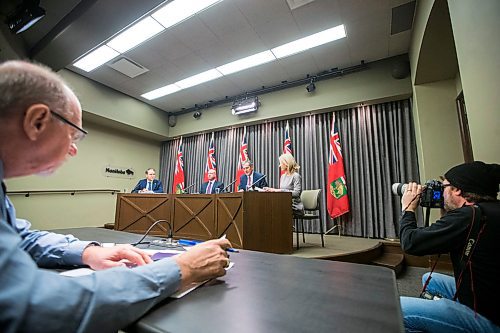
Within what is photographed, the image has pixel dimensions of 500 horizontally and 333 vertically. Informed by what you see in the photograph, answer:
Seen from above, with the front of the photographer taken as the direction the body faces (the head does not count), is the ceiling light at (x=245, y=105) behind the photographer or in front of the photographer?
in front

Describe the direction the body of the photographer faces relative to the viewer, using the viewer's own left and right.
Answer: facing to the left of the viewer

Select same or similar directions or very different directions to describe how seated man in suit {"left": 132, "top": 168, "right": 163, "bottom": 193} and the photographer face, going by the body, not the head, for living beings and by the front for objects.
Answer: very different directions

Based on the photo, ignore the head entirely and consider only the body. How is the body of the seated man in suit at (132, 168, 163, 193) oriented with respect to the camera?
toward the camera

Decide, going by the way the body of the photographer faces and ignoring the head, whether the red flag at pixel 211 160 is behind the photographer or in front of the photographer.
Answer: in front

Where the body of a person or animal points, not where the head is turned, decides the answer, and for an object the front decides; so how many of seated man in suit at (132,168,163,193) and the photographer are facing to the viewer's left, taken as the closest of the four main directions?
1

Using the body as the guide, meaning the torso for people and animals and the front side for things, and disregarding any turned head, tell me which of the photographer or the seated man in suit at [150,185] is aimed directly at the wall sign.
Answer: the photographer

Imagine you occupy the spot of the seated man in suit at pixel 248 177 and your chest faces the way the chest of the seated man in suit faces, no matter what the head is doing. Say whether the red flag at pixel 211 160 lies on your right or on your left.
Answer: on your right

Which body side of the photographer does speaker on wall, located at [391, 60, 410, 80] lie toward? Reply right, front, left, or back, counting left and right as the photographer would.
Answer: right

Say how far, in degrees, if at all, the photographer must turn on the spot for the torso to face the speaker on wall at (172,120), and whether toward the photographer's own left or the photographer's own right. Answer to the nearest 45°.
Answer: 0° — they already face it

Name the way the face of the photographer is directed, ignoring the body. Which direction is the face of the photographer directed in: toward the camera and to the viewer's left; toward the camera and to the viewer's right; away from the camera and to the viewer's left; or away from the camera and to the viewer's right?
away from the camera and to the viewer's left

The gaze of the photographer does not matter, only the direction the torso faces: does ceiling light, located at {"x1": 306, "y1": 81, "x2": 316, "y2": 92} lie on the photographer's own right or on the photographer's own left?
on the photographer's own right

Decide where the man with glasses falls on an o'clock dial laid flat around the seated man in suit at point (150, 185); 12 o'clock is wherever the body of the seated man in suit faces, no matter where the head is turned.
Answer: The man with glasses is roughly at 12 o'clock from the seated man in suit.

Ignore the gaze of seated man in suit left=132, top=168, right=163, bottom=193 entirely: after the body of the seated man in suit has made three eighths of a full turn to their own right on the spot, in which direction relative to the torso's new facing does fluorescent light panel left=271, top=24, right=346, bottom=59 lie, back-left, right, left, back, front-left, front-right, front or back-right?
back
